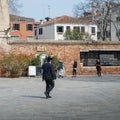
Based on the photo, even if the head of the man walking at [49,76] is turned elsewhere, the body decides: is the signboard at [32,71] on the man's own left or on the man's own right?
on the man's own left

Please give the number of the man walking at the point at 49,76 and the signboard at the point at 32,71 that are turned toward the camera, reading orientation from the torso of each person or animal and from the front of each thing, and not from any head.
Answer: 1

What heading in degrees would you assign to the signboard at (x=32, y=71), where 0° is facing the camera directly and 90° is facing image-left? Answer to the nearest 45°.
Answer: approximately 0°

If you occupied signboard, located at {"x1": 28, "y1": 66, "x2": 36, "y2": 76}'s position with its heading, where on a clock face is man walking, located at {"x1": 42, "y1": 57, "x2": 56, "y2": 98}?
The man walking is roughly at 12 o'clock from the signboard.
